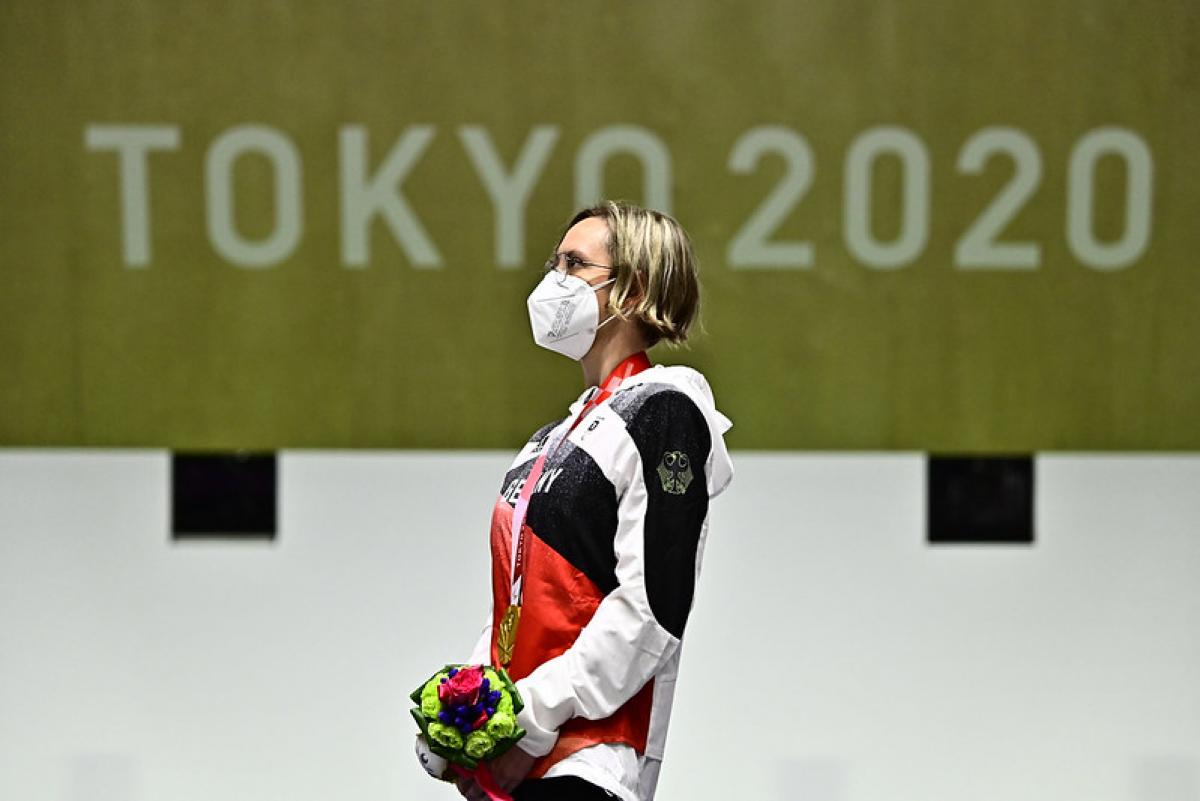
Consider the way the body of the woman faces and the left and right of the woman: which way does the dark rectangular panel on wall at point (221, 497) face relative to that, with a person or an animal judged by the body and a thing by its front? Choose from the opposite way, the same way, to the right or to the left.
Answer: to the left

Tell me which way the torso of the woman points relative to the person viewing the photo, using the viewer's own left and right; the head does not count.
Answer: facing to the left of the viewer

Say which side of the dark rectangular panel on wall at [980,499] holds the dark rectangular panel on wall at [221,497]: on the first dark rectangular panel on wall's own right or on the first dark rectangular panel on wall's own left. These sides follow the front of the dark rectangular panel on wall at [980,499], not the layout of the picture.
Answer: on the first dark rectangular panel on wall's own right

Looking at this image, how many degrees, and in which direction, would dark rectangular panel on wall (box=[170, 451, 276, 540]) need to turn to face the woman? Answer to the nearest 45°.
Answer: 0° — it already faces them

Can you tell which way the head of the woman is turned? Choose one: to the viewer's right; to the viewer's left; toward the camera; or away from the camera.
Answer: to the viewer's left

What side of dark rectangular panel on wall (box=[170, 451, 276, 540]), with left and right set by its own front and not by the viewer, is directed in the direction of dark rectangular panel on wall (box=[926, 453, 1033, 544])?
left

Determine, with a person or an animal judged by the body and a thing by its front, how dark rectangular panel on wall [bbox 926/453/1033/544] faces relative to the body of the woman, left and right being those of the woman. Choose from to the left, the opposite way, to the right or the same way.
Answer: to the left

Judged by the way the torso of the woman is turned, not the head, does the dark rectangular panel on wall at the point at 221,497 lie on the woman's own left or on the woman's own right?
on the woman's own right

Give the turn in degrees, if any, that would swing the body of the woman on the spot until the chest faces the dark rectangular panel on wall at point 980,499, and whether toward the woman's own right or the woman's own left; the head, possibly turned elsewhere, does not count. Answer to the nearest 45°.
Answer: approximately 135° to the woman's own right

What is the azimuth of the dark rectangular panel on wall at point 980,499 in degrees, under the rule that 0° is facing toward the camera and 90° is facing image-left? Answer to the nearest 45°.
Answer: approximately 0°

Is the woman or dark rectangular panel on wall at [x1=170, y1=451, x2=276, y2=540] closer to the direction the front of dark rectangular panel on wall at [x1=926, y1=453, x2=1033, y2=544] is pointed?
the woman
